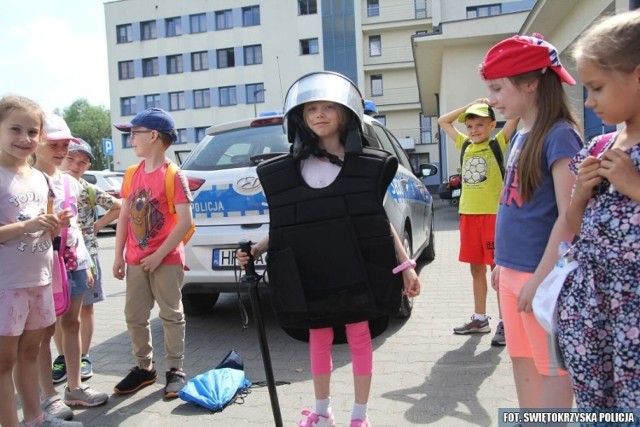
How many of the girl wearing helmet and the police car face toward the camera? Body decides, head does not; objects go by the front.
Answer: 1

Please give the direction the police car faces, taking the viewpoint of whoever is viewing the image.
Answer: facing away from the viewer and to the right of the viewer

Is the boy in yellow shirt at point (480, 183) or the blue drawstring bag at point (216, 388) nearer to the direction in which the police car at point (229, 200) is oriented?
the boy in yellow shirt

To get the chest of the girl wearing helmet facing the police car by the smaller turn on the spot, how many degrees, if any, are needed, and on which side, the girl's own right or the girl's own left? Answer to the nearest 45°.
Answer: approximately 135° to the girl's own right

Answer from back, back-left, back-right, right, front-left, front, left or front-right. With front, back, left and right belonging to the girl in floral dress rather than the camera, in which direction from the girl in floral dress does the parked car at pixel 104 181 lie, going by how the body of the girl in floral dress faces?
right

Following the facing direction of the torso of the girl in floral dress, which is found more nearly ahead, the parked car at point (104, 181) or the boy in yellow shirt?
the parked car

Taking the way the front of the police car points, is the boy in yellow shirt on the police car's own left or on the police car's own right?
on the police car's own right

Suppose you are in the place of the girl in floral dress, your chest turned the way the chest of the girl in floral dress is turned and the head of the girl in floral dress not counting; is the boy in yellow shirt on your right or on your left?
on your right

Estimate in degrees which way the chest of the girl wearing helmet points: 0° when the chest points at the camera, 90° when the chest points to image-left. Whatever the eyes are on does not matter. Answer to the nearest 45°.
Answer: approximately 0°

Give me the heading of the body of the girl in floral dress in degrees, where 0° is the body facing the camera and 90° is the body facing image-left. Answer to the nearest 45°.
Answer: approximately 45°

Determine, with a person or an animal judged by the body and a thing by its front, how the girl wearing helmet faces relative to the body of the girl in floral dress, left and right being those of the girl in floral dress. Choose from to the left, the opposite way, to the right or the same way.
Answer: to the left

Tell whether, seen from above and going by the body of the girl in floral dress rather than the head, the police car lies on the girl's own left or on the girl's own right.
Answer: on the girl's own right
